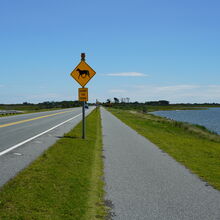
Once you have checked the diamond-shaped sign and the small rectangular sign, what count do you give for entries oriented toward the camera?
2

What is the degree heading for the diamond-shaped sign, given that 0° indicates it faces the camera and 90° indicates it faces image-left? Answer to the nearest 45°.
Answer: approximately 0°
